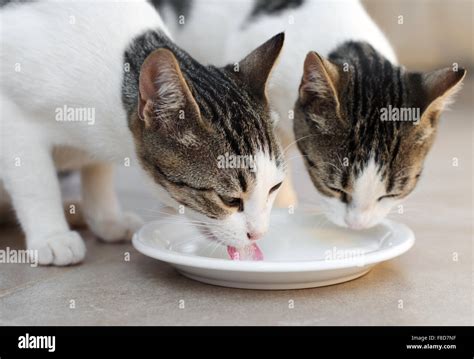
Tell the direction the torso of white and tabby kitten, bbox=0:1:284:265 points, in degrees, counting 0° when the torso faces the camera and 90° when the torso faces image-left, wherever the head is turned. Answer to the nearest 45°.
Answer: approximately 315°

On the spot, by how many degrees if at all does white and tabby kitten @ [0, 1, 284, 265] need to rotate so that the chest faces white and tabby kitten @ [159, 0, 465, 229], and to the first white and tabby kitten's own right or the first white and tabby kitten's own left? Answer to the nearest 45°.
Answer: approximately 45° to the first white and tabby kitten's own left

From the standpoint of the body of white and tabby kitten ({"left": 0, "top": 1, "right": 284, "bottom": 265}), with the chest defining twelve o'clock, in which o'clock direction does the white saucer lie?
The white saucer is roughly at 11 o'clock from the white and tabby kitten.

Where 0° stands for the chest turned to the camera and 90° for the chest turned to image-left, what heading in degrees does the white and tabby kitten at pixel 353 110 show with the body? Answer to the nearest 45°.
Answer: approximately 315°
